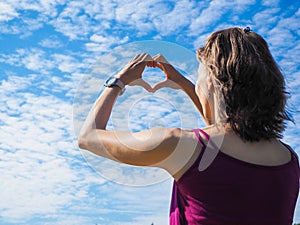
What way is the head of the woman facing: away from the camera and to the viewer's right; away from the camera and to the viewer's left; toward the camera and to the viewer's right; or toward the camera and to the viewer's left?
away from the camera and to the viewer's left

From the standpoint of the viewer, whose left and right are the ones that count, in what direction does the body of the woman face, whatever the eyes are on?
facing away from the viewer and to the left of the viewer
